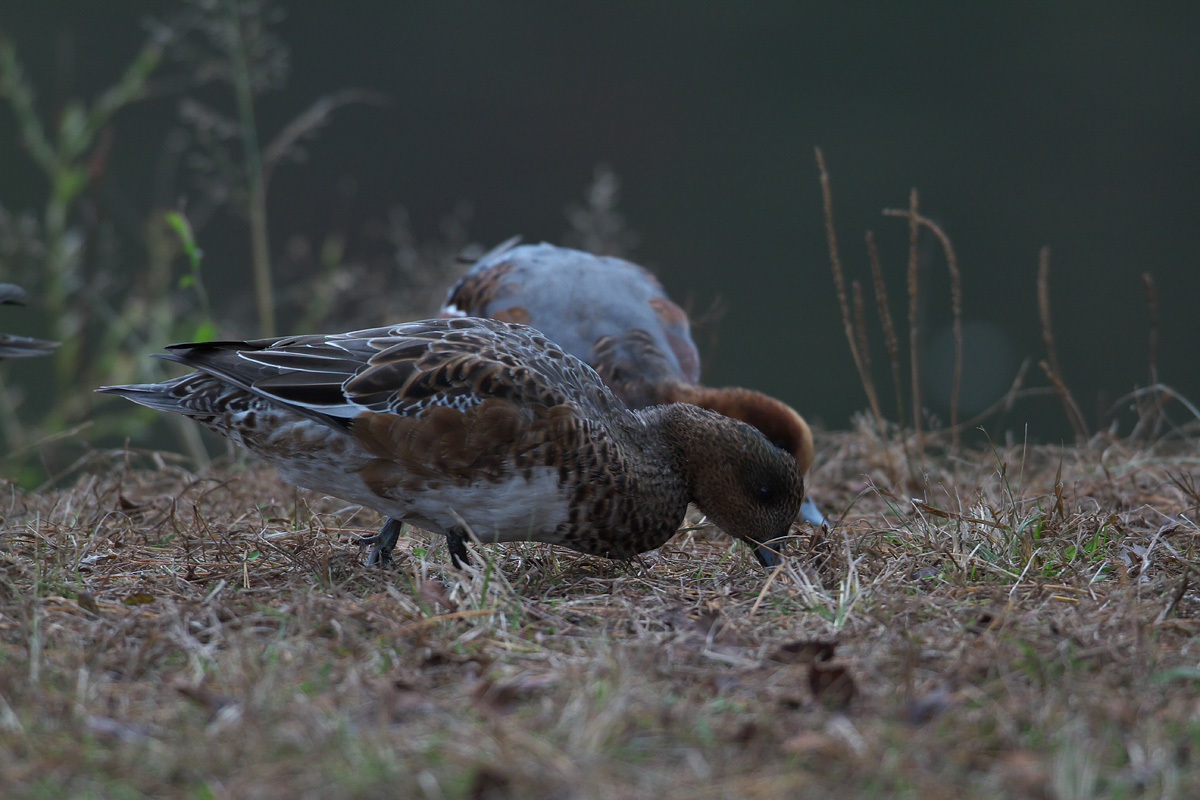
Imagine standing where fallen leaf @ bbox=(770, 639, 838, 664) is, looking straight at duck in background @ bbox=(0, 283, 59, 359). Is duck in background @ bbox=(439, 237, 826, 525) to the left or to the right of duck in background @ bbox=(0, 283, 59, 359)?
right

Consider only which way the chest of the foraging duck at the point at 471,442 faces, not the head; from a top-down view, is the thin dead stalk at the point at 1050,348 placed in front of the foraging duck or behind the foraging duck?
in front

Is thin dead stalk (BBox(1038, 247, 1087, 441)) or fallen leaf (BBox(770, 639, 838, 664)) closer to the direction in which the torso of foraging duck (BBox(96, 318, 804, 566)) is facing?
the thin dead stalk

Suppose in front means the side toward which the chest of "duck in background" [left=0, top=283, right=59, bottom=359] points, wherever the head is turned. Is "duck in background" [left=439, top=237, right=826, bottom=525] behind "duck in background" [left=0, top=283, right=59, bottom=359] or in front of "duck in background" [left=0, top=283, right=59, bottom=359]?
behind

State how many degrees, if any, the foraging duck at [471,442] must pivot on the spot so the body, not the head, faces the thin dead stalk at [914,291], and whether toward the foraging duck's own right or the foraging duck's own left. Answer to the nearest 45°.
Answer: approximately 45° to the foraging duck's own left

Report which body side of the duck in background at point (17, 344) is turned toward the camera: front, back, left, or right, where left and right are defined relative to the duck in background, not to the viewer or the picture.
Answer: left

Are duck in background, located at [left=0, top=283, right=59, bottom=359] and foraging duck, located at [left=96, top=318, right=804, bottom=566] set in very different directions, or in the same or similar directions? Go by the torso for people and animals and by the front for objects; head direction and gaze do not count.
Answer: very different directions

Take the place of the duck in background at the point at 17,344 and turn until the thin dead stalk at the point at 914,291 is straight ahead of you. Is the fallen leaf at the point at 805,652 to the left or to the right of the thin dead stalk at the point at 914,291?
right

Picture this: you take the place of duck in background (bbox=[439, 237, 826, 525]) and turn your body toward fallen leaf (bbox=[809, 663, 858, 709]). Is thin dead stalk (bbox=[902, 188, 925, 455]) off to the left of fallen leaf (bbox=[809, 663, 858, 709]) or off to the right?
left

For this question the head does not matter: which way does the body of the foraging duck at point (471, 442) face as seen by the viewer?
to the viewer's right

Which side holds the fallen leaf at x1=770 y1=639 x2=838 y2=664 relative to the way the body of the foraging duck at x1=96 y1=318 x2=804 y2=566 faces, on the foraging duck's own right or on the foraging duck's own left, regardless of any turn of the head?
on the foraging duck's own right
